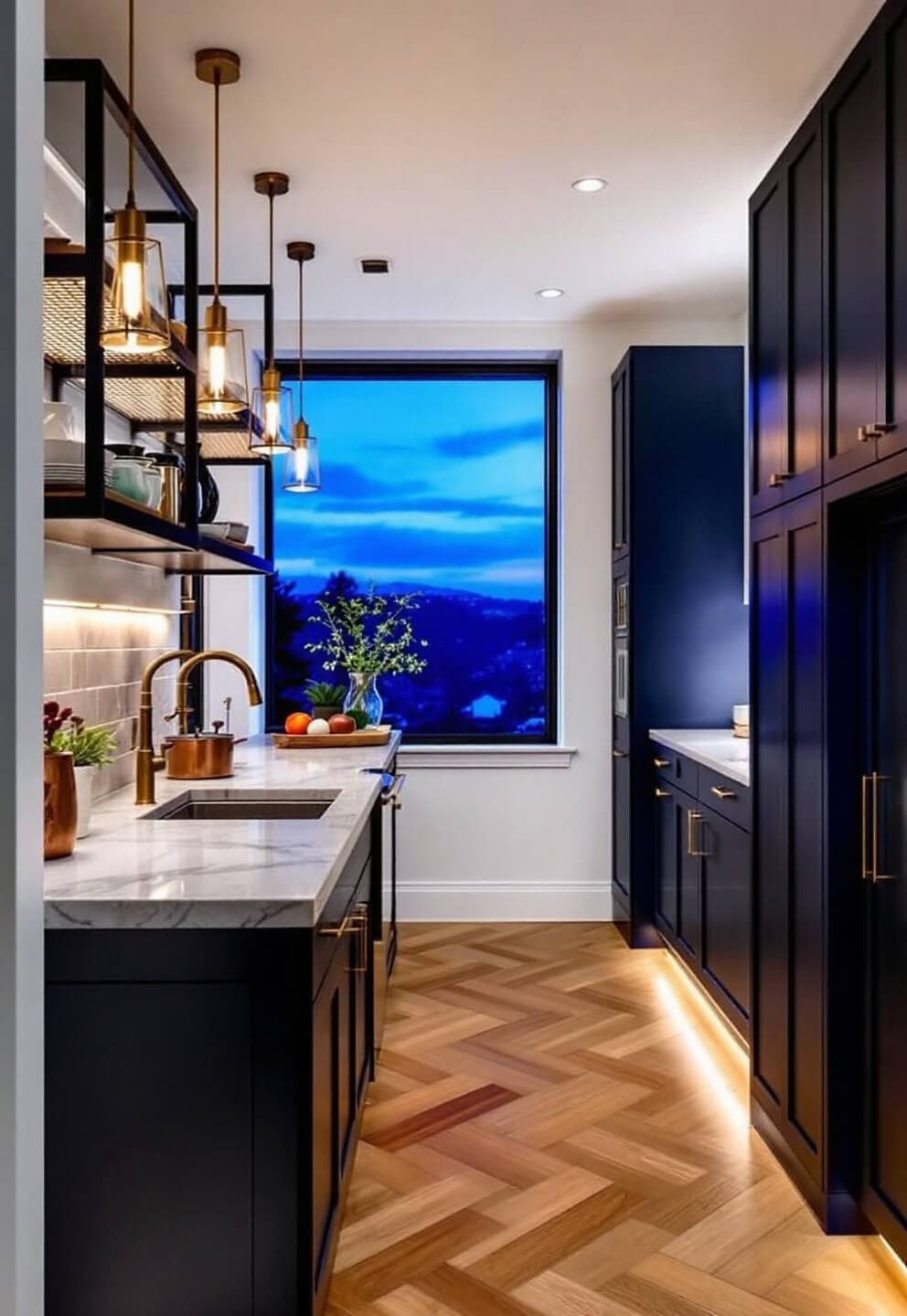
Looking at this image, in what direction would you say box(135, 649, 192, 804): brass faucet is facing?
to the viewer's right

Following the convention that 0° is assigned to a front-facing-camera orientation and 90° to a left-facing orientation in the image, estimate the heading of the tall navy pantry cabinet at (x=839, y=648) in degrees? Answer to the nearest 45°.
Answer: approximately 90°

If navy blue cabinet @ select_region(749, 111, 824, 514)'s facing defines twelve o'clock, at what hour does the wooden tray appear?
The wooden tray is roughly at 1 o'clock from the navy blue cabinet.

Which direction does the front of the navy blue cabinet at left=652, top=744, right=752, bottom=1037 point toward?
to the viewer's left

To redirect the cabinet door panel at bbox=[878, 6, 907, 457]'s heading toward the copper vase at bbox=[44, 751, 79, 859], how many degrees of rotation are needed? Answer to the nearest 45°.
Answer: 0° — it already faces it

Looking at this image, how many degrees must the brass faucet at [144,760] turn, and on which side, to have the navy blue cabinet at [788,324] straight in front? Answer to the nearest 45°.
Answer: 0° — it already faces it

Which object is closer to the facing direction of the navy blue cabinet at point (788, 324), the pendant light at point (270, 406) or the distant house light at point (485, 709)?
the pendant light

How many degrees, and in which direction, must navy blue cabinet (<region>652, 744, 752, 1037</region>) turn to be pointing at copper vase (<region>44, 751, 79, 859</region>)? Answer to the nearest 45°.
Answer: approximately 45° to its left

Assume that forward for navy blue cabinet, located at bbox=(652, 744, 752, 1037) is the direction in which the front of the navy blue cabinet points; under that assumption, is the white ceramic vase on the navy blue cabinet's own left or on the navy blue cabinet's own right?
on the navy blue cabinet's own left

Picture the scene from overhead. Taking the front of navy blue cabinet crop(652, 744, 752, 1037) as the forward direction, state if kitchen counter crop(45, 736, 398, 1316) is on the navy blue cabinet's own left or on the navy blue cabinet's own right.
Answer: on the navy blue cabinet's own left

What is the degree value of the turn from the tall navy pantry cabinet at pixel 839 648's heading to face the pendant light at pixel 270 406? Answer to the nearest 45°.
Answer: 0° — it already faces it

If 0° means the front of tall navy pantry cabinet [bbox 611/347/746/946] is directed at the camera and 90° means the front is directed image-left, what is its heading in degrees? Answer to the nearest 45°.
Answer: approximately 90°

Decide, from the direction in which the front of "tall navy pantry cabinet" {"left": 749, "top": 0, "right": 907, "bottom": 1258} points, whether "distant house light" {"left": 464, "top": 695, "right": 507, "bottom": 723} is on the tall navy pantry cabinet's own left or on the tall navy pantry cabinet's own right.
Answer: on the tall navy pantry cabinet's own right

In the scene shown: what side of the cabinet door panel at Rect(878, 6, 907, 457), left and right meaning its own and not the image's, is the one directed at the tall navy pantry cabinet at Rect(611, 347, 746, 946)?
right
